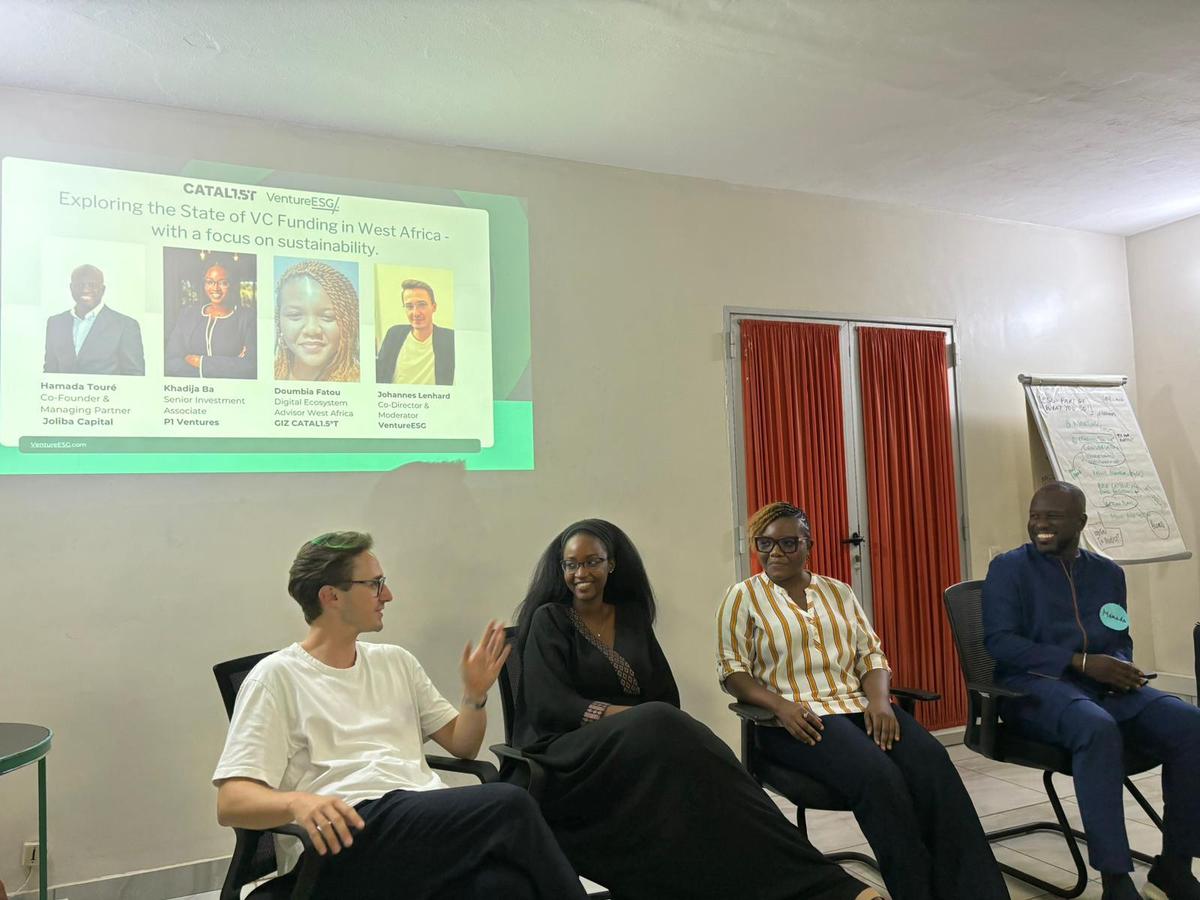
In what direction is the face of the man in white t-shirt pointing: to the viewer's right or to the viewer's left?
to the viewer's right

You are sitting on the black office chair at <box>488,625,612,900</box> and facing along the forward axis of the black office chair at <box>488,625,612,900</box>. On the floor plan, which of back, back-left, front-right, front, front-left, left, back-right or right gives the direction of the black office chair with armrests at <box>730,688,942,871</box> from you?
front-left

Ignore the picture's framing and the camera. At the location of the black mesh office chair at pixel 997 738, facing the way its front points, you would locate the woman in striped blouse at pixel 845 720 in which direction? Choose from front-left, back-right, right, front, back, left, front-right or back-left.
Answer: right

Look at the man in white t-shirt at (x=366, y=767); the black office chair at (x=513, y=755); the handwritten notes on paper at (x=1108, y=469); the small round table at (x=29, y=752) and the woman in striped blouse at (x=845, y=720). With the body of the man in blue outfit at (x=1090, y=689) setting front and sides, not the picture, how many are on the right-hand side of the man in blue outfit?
4

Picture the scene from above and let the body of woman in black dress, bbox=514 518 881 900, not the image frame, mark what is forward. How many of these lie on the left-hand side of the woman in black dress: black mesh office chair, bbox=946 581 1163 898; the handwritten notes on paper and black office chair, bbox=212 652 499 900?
2

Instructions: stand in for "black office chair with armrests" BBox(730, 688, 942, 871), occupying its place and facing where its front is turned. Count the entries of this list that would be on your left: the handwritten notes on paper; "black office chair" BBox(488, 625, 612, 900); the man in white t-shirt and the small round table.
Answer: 1

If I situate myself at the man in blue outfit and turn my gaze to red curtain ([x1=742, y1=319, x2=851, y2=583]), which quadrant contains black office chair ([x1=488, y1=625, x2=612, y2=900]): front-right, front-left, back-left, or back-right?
front-left

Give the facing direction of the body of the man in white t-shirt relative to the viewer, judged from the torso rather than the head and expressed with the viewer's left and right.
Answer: facing the viewer and to the right of the viewer

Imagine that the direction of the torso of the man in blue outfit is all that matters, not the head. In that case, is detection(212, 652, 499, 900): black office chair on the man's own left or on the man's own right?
on the man's own right

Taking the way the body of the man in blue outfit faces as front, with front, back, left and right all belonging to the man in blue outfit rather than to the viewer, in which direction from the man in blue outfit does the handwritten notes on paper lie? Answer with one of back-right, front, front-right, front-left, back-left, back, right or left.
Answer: back-left

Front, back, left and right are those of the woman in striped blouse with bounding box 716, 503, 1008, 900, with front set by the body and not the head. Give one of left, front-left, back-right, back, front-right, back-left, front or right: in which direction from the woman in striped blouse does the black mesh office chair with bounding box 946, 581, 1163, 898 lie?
left

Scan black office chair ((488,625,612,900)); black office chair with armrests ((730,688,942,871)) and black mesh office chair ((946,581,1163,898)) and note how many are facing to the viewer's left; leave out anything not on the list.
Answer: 0

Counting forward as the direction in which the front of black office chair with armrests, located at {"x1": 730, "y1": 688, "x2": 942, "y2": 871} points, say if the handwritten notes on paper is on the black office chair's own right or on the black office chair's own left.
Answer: on the black office chair's own left
